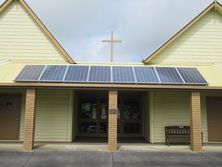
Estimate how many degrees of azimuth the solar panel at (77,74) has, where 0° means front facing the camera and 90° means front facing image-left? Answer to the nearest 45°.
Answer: approximately 0°

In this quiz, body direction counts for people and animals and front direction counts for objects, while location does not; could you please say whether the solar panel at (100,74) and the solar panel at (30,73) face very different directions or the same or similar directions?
same or similar directions

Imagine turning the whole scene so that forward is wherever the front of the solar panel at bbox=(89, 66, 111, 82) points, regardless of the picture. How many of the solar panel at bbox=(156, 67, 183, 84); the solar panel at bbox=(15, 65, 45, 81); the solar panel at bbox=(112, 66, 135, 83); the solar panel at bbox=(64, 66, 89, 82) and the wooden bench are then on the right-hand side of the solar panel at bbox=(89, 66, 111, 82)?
2

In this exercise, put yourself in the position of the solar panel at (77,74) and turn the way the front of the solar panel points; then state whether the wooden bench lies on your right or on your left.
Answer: on your left

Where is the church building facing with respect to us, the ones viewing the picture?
facing the viewer

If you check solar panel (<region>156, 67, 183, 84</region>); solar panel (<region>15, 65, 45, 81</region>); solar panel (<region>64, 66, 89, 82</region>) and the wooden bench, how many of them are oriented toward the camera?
4

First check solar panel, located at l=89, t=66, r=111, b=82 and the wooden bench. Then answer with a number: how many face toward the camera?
2

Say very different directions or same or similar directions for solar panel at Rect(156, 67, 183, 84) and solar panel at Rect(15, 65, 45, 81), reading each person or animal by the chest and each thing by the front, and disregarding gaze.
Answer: same or similar directions

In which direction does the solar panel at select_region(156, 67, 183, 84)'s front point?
toward the camera

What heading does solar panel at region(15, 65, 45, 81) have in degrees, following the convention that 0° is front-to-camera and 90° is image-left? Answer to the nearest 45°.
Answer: approximately 0°

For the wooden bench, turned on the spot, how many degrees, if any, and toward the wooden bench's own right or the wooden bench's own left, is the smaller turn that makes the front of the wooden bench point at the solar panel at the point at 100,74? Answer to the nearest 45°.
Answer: approximately 45° to the wooden bench's own right

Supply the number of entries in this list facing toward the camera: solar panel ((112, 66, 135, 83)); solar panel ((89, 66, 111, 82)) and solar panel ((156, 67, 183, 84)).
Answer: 3

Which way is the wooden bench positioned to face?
toward the camera

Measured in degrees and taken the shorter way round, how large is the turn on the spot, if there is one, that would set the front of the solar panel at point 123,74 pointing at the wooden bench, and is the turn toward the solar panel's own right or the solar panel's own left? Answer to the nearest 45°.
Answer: approximately 135° to the solar panel's own left
